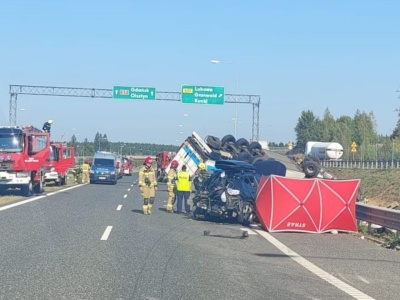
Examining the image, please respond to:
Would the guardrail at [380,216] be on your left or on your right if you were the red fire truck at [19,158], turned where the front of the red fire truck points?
on your left

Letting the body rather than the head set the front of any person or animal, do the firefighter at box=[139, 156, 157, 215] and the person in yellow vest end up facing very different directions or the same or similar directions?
very different directions

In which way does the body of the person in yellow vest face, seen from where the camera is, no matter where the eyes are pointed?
away from the camera

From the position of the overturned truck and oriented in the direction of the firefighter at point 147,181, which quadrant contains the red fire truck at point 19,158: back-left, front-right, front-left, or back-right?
front-right

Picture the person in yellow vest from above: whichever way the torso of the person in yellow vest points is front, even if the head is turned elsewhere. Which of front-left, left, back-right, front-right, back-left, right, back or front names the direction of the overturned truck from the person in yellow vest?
front

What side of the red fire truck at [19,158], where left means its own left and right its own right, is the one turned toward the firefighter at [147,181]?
left

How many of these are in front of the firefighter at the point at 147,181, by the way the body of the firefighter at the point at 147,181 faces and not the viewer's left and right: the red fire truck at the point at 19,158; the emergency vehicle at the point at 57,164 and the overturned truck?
0

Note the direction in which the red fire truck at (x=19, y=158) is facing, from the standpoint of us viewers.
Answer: facing the viewer and to the left of the viewer

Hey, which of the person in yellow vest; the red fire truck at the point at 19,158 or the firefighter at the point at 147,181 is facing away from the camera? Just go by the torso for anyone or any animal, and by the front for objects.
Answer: the person in yellow vest

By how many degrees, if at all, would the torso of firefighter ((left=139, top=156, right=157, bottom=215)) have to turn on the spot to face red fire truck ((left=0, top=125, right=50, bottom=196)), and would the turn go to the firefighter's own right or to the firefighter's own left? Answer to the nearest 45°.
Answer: approximately 135° to the firefighter's own right

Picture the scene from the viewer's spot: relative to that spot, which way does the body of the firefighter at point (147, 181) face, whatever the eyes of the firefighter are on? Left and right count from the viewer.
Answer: facing the viewer

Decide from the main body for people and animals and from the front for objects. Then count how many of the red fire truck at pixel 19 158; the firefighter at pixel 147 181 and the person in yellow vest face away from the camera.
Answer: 1
